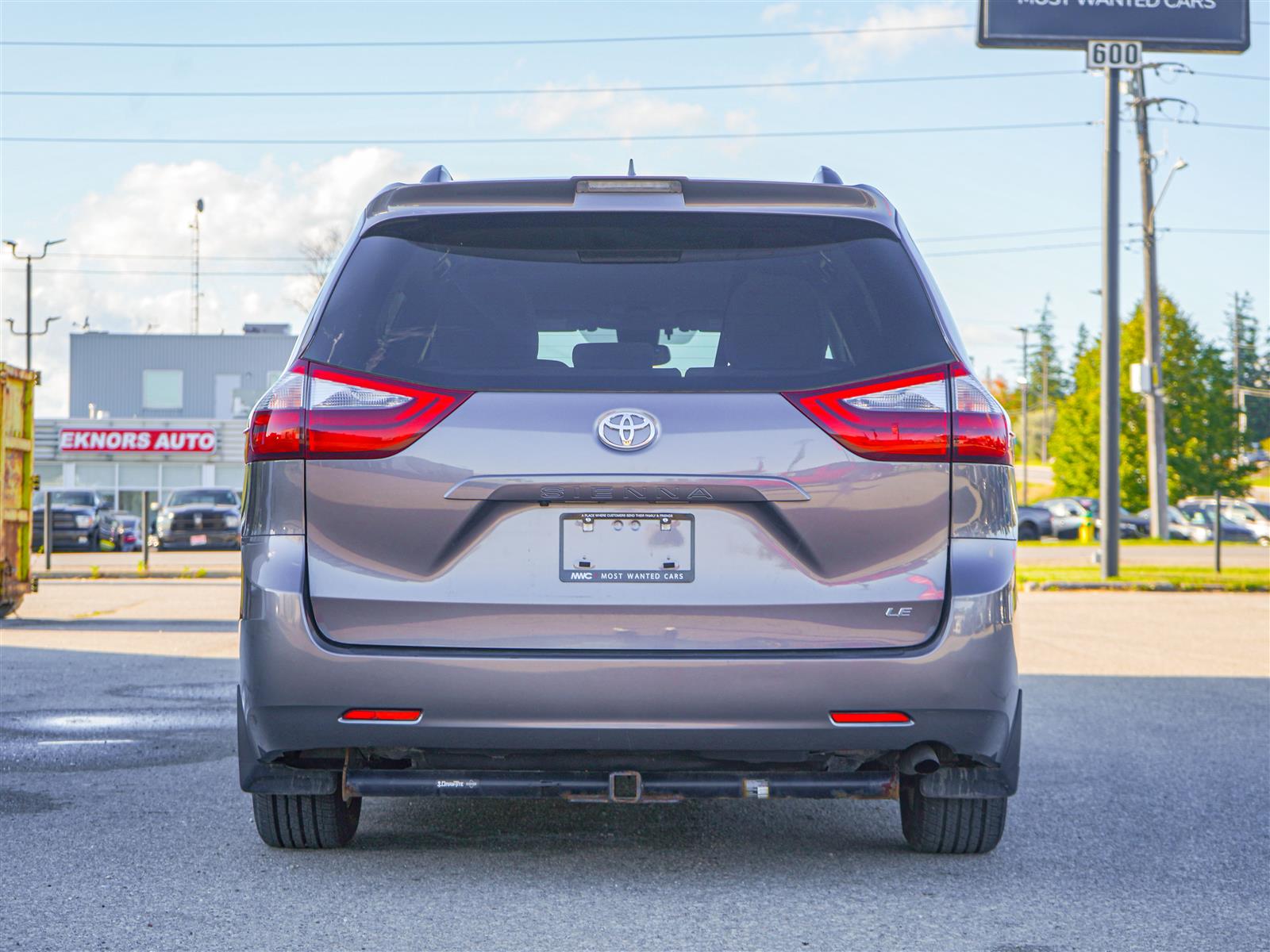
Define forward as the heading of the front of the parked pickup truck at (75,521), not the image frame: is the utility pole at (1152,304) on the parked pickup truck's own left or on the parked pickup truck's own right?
on the parked pickup truck's own left

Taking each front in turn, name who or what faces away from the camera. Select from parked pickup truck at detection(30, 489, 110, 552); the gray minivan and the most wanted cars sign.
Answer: the gray minivan

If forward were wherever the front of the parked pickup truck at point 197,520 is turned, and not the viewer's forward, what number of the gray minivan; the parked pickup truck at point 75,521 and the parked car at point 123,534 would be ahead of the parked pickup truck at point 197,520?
1

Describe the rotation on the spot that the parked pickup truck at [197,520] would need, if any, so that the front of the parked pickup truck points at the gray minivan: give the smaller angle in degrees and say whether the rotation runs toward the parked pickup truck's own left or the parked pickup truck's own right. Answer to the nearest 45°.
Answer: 0° — it already faces it

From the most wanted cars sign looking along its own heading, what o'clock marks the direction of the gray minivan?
The gray minivan is roughly at 12 o'clock from the most wanted cars sign.

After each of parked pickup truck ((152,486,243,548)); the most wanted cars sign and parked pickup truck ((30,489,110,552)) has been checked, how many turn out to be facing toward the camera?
3

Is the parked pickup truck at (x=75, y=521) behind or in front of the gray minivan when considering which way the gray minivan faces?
in front

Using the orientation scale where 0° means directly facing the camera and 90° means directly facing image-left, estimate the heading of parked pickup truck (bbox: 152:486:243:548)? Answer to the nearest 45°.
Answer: approximately 0°

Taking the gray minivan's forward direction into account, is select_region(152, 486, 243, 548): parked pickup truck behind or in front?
in front

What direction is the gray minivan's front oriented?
away from the camera

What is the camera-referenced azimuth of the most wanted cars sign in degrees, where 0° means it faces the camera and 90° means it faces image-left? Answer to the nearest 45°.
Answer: approximately 0°

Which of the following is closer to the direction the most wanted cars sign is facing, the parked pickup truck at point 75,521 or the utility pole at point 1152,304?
the parked pickup truck

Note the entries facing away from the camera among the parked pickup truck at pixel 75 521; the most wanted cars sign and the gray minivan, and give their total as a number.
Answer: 1
